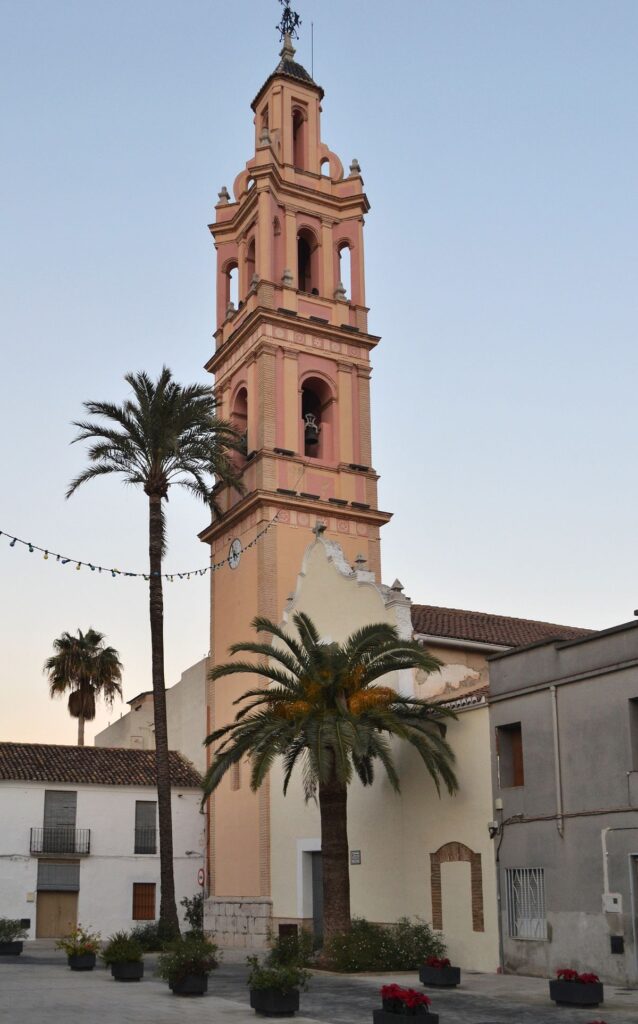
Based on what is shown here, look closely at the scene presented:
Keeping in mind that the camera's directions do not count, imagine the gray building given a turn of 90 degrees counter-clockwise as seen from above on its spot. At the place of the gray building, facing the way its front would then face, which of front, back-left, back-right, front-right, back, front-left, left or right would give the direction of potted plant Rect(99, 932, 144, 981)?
back-right

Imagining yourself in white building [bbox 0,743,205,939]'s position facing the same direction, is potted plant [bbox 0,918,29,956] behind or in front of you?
in front

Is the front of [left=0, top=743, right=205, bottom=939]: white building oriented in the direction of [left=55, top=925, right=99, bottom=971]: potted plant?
yes

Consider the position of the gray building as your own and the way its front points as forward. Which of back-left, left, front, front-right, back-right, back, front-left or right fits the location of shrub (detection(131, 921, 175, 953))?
right

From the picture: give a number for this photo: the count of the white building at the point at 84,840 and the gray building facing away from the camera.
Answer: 0

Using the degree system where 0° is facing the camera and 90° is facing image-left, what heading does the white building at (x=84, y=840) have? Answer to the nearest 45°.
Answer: approximately 0°

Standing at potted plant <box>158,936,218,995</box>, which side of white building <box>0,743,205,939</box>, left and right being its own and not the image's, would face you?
front

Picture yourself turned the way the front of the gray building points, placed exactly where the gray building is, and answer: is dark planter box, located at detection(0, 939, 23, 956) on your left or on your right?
on your right

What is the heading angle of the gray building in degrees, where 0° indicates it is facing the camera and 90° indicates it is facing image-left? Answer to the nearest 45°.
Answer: approximately 45°

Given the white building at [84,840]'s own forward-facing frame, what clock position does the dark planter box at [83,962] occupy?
The dark planter box is roughly at 12 o'clock from the white building.

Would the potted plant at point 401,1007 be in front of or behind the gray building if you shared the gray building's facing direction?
in front

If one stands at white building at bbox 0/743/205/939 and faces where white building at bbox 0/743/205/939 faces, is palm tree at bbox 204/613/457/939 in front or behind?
in front

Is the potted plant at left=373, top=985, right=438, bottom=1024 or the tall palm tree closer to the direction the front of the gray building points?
the potted plant

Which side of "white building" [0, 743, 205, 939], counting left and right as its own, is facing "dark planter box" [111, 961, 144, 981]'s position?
front
